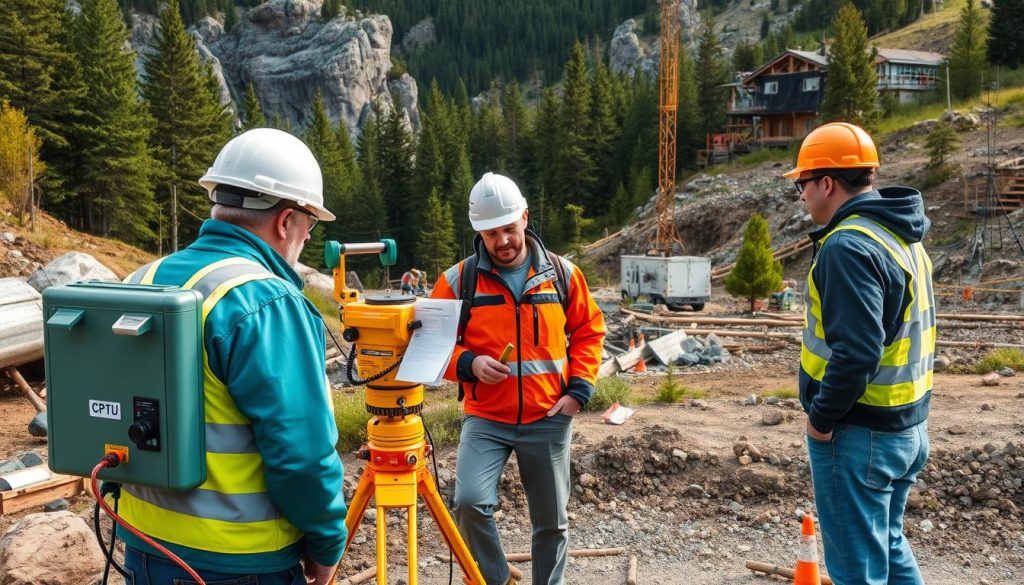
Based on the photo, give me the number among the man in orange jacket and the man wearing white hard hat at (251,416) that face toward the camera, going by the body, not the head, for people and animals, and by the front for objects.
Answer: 1

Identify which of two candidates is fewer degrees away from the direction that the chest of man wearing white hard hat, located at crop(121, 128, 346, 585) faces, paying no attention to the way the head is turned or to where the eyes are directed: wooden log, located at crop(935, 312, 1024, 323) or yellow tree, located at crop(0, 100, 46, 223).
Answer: the wooden log

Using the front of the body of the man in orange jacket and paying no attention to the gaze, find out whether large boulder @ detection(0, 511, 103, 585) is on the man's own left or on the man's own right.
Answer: on the man's own right

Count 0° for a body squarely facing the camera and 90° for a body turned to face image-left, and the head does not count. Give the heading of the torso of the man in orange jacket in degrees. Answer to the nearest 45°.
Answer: approximately 0°

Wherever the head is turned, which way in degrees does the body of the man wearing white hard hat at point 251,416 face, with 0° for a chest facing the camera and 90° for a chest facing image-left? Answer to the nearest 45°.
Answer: approximately 225°

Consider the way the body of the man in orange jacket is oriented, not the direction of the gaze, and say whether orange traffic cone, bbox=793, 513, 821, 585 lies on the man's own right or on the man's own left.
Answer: on the man's own left

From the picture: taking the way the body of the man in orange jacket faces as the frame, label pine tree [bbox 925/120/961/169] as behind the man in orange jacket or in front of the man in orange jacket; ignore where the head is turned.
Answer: behind

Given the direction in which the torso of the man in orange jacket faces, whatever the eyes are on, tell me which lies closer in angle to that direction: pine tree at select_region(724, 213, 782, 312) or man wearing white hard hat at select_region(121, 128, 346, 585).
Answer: the man wearing white hard hat

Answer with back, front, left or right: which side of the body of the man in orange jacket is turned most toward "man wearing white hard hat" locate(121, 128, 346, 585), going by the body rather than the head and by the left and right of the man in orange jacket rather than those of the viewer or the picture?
front

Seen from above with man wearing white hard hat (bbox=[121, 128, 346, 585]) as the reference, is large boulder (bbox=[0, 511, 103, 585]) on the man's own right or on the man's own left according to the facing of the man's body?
on the man's own left

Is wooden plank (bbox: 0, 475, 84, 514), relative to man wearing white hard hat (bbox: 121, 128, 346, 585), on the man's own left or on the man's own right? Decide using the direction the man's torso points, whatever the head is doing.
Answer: on the man's own left

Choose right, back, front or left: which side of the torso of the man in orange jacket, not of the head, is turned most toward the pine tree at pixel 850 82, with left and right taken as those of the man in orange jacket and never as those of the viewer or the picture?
back

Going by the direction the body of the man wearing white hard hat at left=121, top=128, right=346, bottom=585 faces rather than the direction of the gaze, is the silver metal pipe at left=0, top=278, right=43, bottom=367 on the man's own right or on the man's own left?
on the man's own left
